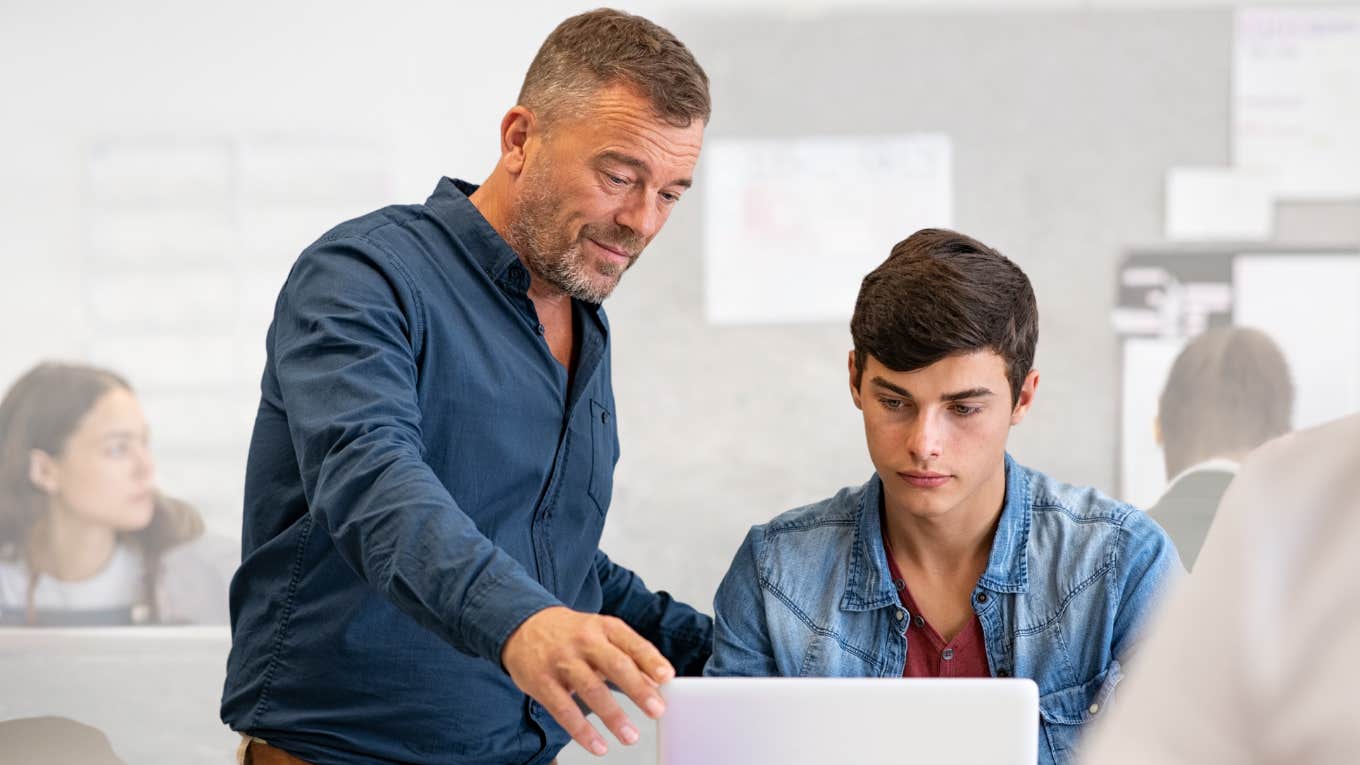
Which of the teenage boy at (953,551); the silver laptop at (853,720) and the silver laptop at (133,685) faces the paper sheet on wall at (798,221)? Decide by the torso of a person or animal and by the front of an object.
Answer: the silver laptop at (853,720)

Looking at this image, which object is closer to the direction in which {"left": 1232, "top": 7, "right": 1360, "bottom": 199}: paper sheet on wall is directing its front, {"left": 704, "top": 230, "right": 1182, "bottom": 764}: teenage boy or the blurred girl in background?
the teenage boy

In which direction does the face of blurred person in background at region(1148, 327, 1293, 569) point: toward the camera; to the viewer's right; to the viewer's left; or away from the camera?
away from the camera

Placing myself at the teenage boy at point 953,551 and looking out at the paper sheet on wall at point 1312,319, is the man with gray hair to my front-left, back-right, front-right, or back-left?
back-left

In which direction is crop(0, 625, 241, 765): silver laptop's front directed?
away from the camera

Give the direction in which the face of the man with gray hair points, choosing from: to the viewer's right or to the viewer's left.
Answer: to the viewer's right

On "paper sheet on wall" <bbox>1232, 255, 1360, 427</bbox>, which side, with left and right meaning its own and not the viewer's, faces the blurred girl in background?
right

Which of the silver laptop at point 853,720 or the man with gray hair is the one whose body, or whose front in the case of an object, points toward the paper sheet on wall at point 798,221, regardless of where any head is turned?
the silver laptop

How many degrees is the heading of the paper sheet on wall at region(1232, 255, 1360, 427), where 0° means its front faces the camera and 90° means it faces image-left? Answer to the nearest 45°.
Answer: approximately 0°

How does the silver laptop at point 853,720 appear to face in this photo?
away from the camera
